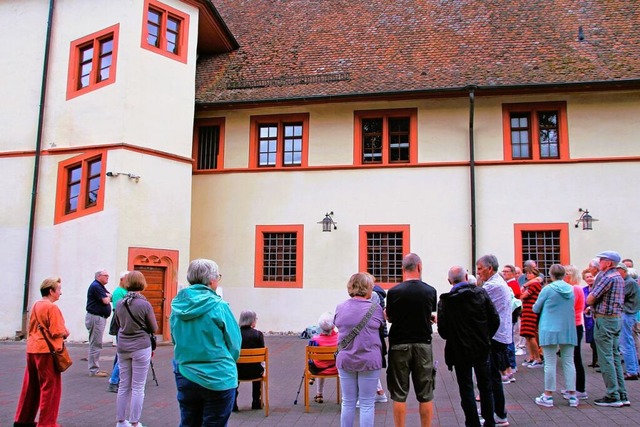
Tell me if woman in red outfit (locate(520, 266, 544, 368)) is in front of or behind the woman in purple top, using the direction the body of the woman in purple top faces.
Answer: in front

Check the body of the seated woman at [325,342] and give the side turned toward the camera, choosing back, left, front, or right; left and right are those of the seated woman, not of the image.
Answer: back

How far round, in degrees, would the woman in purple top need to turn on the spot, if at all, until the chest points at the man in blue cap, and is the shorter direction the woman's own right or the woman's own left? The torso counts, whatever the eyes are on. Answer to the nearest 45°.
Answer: approximately 45° to the woman's own right

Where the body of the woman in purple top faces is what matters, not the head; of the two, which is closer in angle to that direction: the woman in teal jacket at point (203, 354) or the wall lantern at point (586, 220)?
the wall lantern

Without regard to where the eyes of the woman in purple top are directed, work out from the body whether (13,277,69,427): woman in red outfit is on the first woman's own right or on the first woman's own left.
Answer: on the first woman's own left

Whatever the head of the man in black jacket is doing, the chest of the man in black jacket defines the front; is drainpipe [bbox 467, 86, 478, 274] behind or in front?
in front

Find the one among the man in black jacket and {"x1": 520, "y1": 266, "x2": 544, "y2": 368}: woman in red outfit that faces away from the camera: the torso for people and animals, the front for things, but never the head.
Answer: the man in black jacket

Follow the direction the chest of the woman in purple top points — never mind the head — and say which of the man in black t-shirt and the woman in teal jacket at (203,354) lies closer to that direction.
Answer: the man in black t-shirt

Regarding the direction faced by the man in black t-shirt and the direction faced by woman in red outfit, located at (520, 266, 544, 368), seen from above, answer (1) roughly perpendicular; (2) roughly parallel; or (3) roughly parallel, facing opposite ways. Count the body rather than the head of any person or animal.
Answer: roughly perpendicular

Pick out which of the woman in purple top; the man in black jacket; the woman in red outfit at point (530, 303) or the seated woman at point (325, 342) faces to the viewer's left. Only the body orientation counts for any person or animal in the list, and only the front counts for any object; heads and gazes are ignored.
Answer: the woman in red outfit

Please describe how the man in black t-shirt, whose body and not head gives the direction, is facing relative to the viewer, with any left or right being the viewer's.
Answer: facing away from the viewer

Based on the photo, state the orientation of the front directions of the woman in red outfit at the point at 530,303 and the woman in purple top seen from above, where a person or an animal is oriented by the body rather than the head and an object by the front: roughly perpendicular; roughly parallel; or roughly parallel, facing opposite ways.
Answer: roughly perpendicular

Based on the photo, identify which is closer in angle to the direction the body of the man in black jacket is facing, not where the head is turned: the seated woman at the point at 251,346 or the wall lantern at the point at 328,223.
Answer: the wall lantern

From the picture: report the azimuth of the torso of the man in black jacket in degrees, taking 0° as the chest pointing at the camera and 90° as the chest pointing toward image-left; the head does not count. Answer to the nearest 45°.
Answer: approximately 180°

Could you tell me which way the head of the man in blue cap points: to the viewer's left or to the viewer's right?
to the viewer's left

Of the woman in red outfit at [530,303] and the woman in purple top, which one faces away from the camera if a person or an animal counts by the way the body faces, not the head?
the woman in purple top

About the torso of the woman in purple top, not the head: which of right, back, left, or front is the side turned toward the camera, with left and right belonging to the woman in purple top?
back

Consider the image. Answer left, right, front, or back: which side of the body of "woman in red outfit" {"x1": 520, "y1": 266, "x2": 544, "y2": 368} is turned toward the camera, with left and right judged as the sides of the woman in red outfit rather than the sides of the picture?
left
